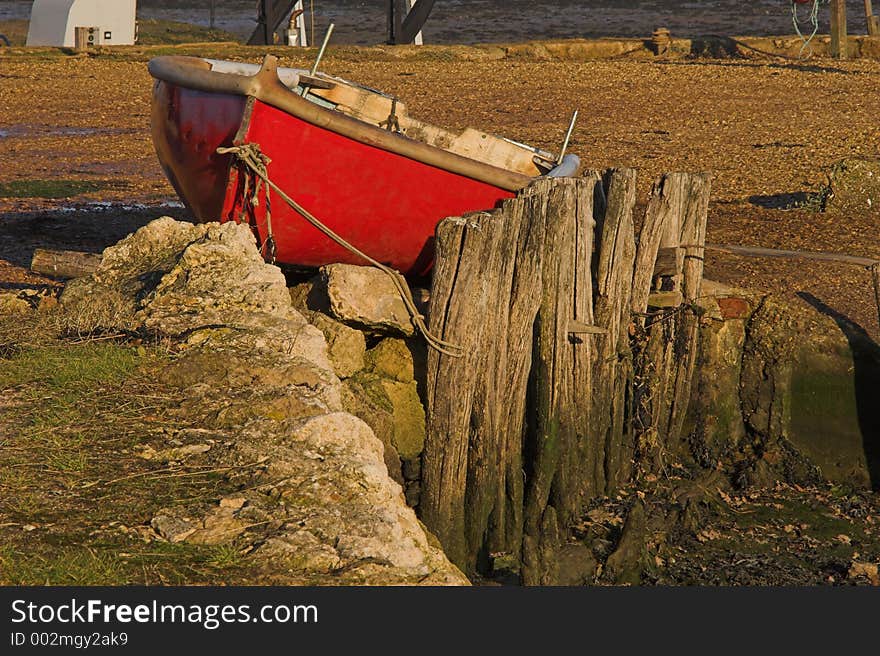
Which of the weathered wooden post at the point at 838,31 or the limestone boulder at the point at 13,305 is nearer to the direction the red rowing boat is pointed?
the limestone boulder

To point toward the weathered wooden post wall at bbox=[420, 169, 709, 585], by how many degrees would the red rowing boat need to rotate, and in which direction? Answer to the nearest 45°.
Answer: approximately 90° to its left

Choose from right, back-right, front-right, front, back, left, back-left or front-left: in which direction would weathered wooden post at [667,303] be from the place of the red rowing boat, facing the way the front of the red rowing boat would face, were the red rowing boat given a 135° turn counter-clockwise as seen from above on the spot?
front

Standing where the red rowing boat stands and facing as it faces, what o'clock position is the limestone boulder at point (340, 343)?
The limestone boulder is roughly at 10 o'clock from the red rowing boat.

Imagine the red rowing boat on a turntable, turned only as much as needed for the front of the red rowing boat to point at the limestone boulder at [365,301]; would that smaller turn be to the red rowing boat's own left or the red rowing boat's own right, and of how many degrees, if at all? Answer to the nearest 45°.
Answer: approximately 90° to the red rowing boat's own left

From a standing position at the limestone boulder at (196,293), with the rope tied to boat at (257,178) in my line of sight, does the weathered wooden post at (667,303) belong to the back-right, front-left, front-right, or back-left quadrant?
front-right

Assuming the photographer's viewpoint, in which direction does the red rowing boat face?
facing the viewer and to the left of the viewer

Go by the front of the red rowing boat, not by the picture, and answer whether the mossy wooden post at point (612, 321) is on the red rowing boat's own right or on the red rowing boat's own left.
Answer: on the red rowing boat's own left

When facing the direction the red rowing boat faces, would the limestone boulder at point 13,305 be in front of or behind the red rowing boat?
in front

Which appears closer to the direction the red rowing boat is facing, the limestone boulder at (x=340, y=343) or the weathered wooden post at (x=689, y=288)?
the limestone boulder

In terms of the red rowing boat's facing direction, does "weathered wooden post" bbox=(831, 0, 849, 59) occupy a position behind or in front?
behind

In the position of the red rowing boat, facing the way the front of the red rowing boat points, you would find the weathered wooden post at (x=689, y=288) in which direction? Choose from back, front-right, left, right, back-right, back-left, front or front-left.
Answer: back-left
